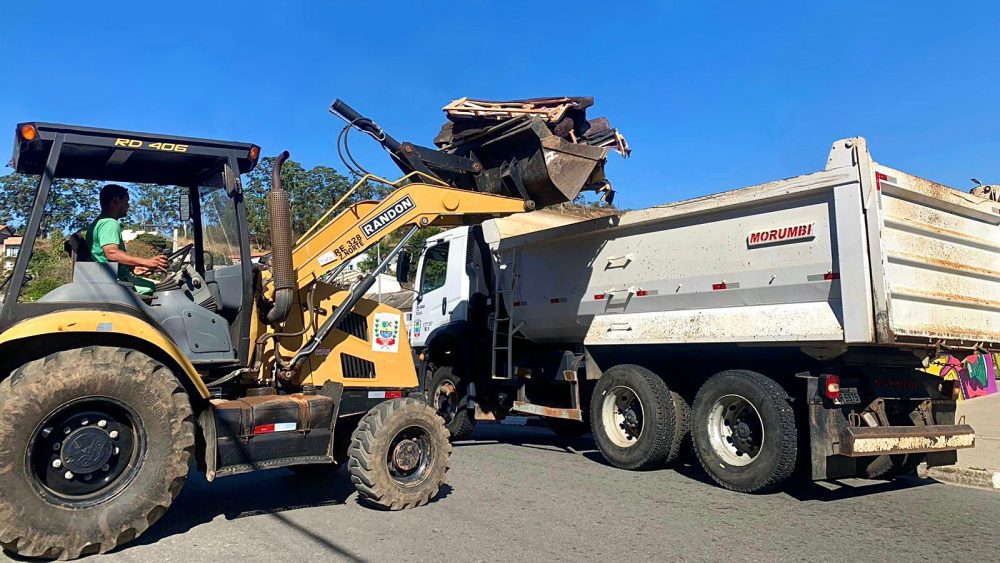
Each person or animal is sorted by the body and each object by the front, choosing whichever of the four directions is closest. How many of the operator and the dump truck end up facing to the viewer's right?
1

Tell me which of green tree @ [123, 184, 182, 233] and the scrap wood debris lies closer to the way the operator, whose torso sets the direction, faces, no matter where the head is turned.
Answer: the scrap wood debris

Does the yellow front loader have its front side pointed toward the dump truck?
yes

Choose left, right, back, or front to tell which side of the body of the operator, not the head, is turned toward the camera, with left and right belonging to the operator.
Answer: right

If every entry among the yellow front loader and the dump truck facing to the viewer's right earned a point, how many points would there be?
1

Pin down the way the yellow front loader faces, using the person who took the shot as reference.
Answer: facing to the right of the viewer
